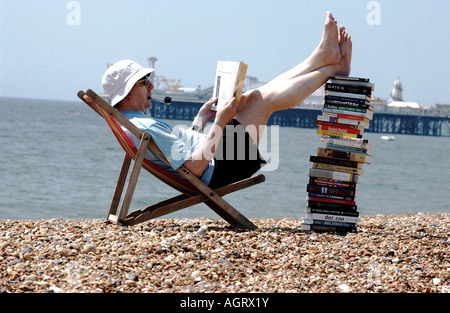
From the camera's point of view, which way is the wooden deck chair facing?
to the viewer's right

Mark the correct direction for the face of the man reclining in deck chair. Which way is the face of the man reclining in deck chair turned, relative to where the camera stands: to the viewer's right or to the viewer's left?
to the viewer's right
